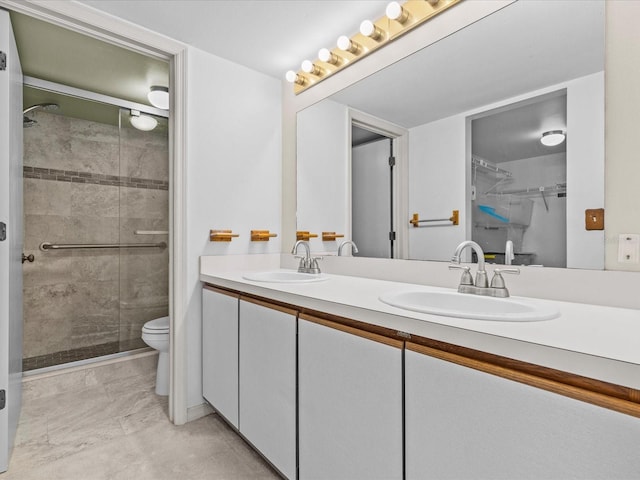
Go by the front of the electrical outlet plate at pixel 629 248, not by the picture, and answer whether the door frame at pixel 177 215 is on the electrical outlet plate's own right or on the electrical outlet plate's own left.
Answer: on the electrical outlet plate's own right

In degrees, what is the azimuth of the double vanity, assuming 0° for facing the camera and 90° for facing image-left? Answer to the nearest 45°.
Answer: approximately 45°

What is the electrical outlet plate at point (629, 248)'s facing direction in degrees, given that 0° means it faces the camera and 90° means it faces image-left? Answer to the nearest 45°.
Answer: approximately 0°

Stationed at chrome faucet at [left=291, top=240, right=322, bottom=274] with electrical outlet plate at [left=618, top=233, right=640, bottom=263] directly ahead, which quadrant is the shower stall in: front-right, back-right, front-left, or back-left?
back-right

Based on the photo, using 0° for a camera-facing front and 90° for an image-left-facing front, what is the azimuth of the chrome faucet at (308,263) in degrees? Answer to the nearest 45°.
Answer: approximately 45°

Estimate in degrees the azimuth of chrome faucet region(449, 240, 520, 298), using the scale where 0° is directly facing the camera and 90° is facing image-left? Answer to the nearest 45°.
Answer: approximately 45°

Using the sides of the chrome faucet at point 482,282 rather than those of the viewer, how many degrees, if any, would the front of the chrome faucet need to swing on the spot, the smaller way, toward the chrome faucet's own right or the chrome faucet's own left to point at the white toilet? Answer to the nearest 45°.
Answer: approximately 45° to the chrome faucet's own right

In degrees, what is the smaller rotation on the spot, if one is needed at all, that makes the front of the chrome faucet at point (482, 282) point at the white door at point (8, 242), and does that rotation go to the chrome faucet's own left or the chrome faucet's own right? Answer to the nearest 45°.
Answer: approximately 45° to the chrome faucet's own right

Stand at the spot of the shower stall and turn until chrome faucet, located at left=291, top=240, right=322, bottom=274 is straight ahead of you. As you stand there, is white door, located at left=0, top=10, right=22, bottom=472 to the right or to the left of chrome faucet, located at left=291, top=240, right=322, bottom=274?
right
